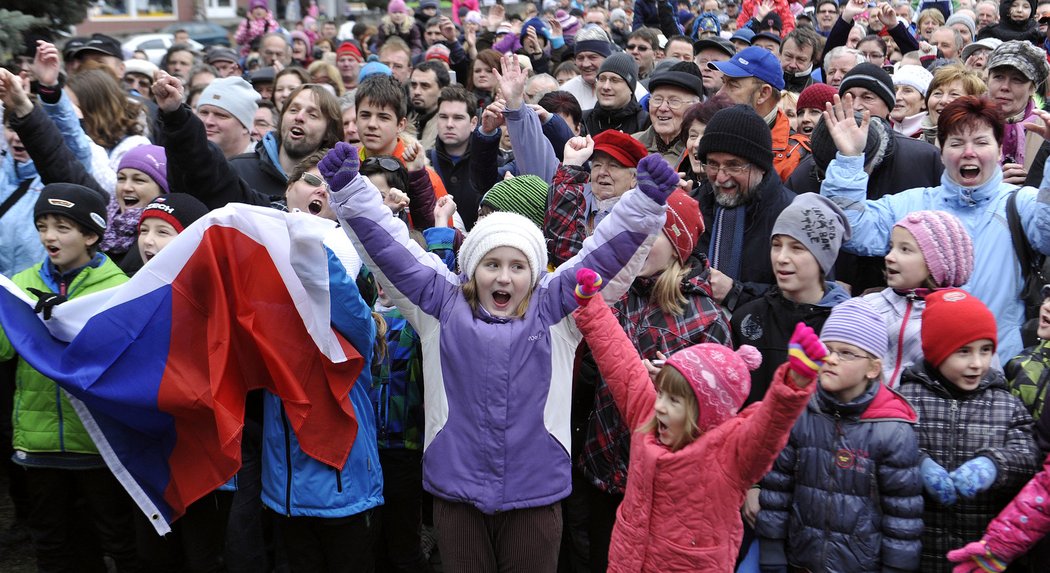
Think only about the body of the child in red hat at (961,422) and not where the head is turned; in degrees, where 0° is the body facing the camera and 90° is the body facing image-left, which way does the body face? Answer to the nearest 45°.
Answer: approximately 0°

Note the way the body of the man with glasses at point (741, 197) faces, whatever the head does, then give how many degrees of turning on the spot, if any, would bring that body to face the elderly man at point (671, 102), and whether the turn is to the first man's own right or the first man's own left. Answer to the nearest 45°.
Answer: approximately 135° to the first man's own right

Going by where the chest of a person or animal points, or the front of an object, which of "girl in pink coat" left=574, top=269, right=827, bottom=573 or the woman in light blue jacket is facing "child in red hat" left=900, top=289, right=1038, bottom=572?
the woman in light blue jacket

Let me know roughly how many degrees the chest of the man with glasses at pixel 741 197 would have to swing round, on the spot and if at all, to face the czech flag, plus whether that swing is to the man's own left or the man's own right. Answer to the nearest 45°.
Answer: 0° — they already face it

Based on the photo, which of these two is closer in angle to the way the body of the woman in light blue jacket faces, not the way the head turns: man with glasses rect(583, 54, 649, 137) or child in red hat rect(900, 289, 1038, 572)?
the child in red hat

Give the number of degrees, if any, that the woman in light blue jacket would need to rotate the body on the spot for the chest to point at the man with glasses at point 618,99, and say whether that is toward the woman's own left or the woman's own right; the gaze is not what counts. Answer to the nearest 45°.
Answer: approximately 135° to the woman's own right

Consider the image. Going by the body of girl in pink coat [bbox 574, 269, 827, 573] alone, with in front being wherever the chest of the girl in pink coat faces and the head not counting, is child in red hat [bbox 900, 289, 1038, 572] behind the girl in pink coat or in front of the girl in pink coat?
behind
